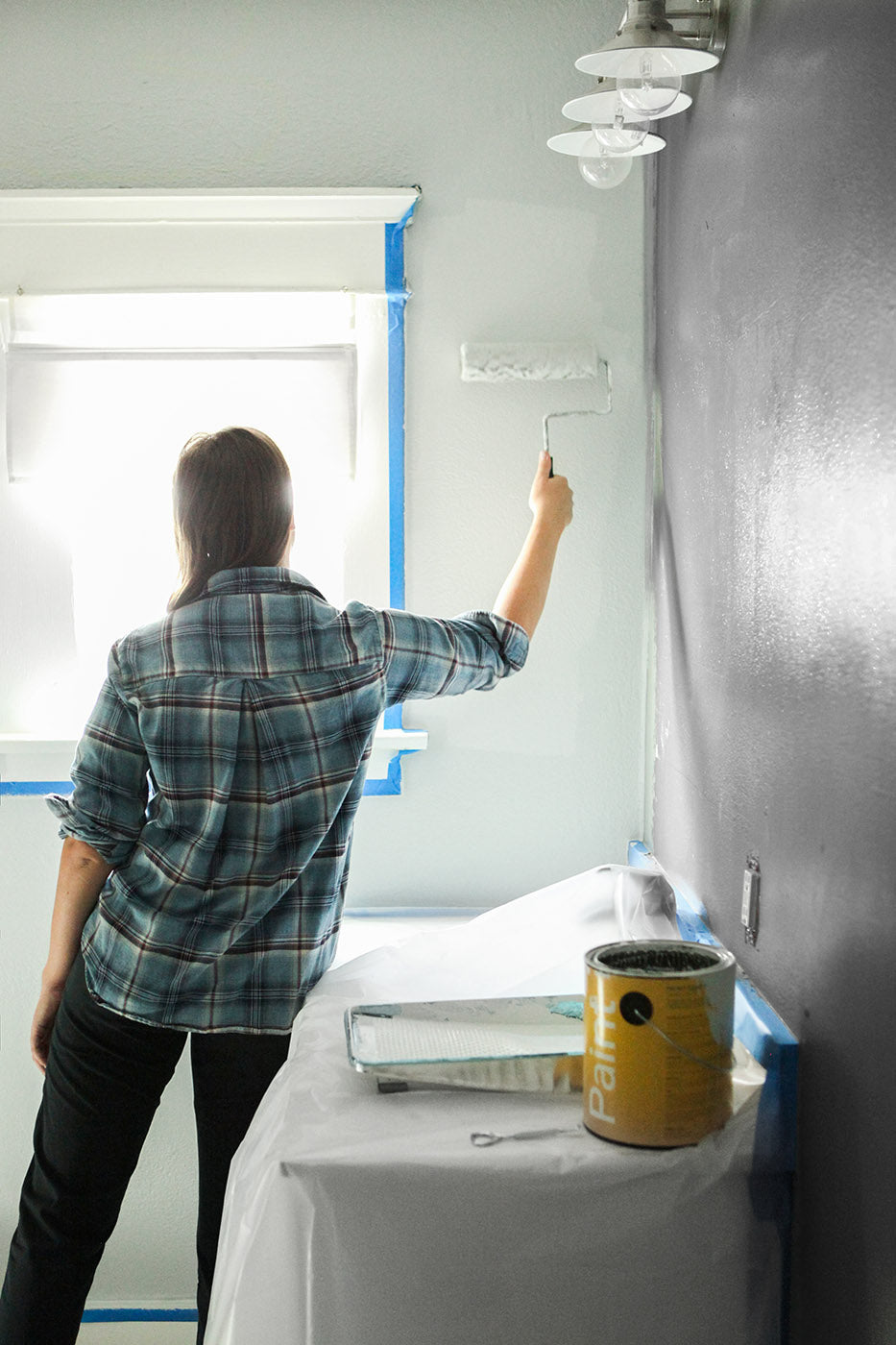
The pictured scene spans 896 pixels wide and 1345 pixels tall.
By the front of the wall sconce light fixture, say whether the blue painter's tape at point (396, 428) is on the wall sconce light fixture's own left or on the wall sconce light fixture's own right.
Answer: on the wall sconce light fixture's own right

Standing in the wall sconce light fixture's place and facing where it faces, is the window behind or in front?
in front

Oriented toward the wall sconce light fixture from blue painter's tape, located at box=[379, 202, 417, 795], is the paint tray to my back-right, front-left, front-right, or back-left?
front-right

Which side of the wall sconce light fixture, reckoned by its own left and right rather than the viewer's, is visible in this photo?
left

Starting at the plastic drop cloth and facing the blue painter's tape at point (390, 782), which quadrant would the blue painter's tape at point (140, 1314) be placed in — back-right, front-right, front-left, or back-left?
front-left
